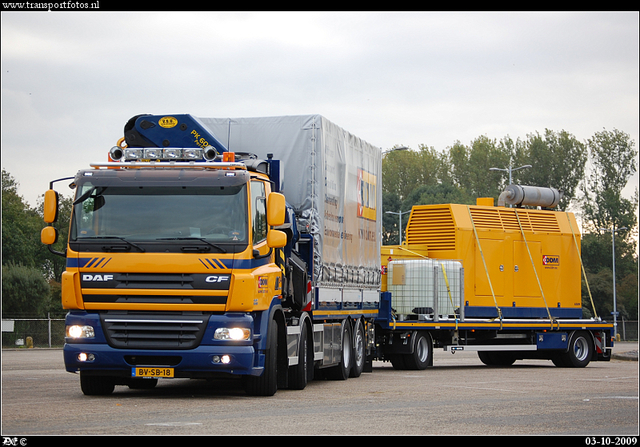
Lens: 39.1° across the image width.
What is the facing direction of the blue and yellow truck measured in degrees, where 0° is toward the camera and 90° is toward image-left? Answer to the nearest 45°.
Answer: approximately 45°

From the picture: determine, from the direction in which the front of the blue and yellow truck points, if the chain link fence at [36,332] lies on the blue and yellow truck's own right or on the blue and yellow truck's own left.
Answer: on the blue and yellow truck's own right
